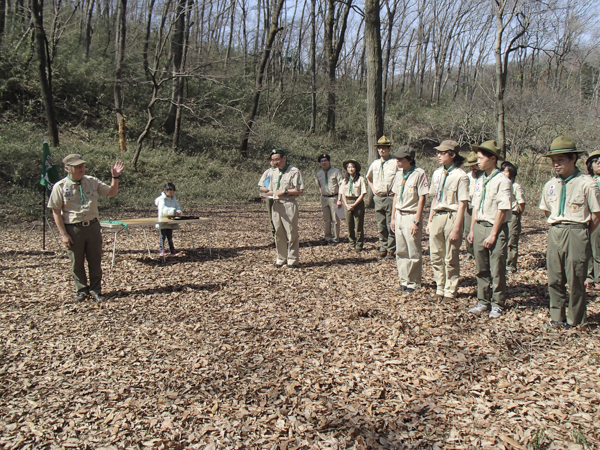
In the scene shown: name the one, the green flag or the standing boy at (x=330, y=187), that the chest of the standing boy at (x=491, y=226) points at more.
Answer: the green flag

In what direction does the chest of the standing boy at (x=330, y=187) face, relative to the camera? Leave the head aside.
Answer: toward the camera

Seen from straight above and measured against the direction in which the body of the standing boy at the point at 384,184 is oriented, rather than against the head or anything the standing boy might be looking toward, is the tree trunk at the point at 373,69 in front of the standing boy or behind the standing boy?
behind

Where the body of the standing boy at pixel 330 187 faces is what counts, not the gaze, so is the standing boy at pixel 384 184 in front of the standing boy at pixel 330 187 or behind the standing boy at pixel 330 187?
in front

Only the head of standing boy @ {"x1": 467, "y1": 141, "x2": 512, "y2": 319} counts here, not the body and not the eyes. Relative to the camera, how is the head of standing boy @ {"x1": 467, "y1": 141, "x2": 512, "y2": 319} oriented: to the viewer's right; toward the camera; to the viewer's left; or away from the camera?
to the viewer's left

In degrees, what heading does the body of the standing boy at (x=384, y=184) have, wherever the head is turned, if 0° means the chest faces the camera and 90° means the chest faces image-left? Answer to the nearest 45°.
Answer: approximately 0°

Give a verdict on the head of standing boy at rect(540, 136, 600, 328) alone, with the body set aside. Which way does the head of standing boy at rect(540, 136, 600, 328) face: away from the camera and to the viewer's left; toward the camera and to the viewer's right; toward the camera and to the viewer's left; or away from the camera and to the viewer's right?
toward the camera and to the viewer's left

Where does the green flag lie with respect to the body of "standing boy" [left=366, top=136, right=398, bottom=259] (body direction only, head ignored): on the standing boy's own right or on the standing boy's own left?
on the standing boy's own right

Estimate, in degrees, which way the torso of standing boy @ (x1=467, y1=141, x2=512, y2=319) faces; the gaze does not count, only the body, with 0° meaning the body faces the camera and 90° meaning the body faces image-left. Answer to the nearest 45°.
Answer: approximately 45°
